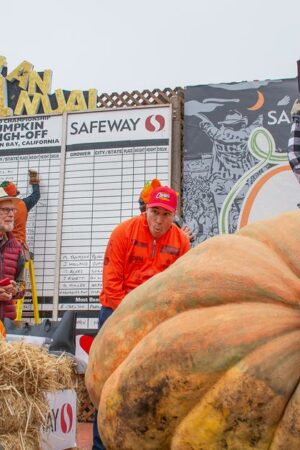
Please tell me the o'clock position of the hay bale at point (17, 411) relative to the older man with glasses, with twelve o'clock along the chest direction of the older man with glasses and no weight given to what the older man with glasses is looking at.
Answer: The hay bale is roughly at 12 o'clock from the older man with glasses.

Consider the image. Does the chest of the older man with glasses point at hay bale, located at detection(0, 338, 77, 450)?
yes

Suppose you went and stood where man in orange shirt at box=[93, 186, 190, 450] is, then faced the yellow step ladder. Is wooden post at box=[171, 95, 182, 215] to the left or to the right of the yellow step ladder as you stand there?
right

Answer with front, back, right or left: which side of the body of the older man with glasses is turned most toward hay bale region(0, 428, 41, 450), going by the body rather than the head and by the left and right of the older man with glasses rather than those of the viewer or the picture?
front

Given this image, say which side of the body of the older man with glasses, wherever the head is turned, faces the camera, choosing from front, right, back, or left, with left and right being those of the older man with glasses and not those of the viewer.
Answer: front

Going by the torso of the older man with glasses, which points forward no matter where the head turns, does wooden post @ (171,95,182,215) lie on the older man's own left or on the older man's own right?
on the older man's own left

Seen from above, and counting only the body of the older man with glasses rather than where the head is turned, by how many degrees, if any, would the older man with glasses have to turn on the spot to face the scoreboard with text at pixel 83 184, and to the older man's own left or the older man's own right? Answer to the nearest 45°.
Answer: approximately 135° to the older man's own left

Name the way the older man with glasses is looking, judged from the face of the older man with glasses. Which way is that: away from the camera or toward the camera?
toward the camera
